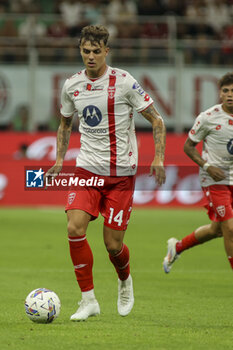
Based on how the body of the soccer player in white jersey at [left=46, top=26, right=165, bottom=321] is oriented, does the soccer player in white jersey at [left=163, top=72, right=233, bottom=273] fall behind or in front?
behind

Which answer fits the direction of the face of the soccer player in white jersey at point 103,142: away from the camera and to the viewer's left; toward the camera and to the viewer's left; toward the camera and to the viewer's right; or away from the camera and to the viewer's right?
toward the camera and to the viewer's left

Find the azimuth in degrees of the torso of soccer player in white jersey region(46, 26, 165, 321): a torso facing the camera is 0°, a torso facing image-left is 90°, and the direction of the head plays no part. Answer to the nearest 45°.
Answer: approximately 45°

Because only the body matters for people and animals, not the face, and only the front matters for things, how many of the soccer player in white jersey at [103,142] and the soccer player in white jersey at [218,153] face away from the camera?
0

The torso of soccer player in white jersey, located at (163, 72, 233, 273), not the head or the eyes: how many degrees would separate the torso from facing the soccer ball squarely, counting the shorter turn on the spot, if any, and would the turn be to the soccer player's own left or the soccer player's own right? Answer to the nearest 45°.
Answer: approximately 90° to the soccer player's own right
